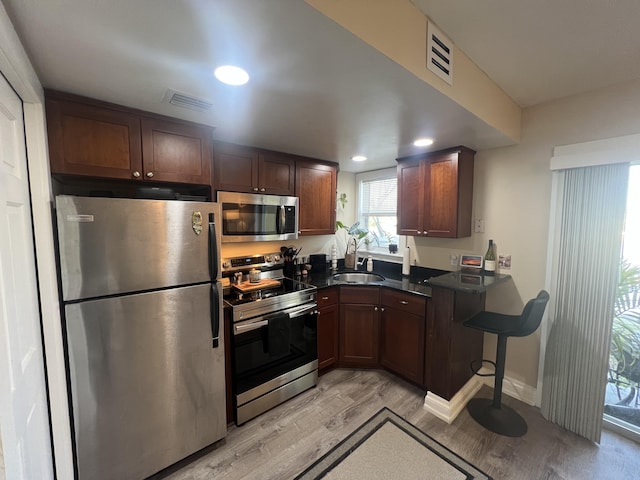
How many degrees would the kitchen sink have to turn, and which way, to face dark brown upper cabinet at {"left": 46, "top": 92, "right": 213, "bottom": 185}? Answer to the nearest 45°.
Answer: approximately 45° to its right

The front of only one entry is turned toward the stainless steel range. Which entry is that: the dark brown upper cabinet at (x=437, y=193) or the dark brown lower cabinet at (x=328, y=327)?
the dark brown upper cabinet

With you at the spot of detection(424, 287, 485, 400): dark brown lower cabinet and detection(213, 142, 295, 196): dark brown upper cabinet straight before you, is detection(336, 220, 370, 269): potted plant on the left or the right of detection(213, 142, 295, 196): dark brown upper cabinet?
right

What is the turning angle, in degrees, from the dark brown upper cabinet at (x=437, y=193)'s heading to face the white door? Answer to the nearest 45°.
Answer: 0° — it already faces it

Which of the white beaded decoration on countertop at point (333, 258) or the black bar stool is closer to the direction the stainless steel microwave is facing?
the black bar stool

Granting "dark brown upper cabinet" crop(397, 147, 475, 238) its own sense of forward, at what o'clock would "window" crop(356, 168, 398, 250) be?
The window is roughly at 3 o'clock from the dark brown upper cabinet.

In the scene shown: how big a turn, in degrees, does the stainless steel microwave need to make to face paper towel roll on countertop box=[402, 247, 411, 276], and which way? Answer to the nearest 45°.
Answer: approximately 45° to its left

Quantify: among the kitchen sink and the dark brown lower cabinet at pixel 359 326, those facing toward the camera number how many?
2
